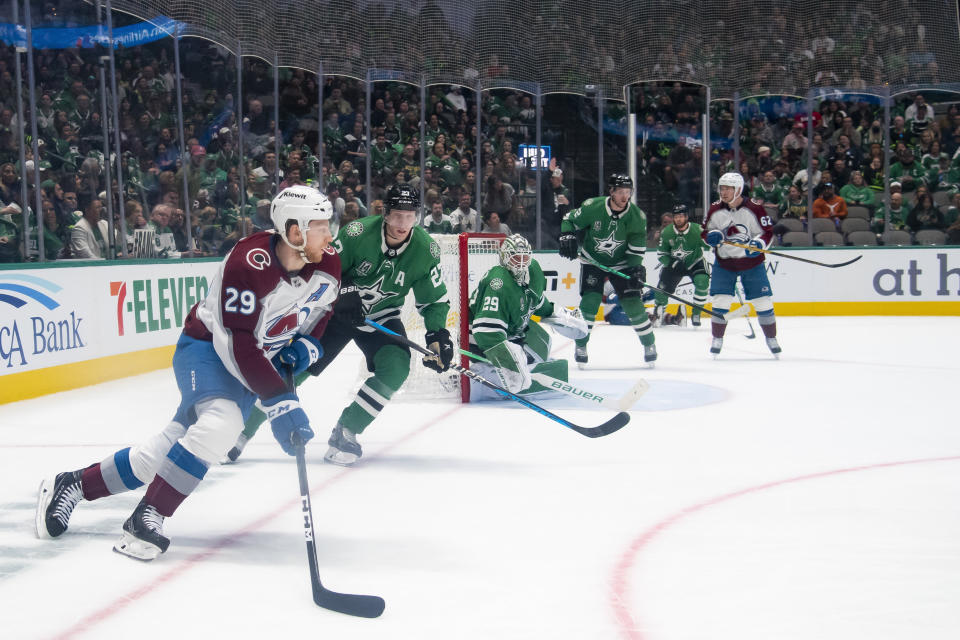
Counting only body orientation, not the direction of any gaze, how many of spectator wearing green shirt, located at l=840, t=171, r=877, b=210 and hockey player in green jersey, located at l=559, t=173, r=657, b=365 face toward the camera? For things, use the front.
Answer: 2

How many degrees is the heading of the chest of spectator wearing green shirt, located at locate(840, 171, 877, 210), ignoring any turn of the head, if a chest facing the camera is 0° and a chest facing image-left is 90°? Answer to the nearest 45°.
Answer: approximately 0°

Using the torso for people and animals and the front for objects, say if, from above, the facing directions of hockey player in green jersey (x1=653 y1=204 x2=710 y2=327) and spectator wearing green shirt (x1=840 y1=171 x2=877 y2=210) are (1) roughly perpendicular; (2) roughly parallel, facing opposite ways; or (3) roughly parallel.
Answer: roughly parallel

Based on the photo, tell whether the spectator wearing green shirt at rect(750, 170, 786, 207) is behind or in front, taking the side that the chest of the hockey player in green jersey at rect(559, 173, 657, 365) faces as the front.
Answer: behind

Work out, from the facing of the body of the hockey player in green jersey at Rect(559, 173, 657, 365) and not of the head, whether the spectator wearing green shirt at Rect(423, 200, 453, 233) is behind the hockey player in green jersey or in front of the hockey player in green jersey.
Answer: behind

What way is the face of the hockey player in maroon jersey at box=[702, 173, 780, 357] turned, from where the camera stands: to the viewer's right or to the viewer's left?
to the viewer's left

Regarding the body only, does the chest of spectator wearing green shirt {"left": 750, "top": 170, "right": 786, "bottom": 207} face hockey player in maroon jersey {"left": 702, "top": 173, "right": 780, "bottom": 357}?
yes

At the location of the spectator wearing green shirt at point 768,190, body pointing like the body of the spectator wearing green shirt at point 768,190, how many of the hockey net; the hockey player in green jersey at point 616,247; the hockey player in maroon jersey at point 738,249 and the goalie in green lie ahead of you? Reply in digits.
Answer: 4

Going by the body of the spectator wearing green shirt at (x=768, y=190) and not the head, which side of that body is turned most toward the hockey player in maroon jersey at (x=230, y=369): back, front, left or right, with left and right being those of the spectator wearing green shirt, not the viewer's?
front

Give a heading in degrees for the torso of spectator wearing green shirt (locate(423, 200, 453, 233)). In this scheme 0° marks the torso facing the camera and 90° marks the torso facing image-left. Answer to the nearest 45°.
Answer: approximately 0°

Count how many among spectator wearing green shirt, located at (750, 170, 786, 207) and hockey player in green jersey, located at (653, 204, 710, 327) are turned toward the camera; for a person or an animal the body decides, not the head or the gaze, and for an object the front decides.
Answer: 2

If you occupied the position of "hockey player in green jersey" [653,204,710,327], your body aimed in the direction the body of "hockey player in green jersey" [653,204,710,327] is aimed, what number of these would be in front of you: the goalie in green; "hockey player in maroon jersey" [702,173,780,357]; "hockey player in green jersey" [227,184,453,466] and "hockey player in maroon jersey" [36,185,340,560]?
4

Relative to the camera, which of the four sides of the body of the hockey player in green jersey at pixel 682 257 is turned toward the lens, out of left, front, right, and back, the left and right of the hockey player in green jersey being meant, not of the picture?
front
